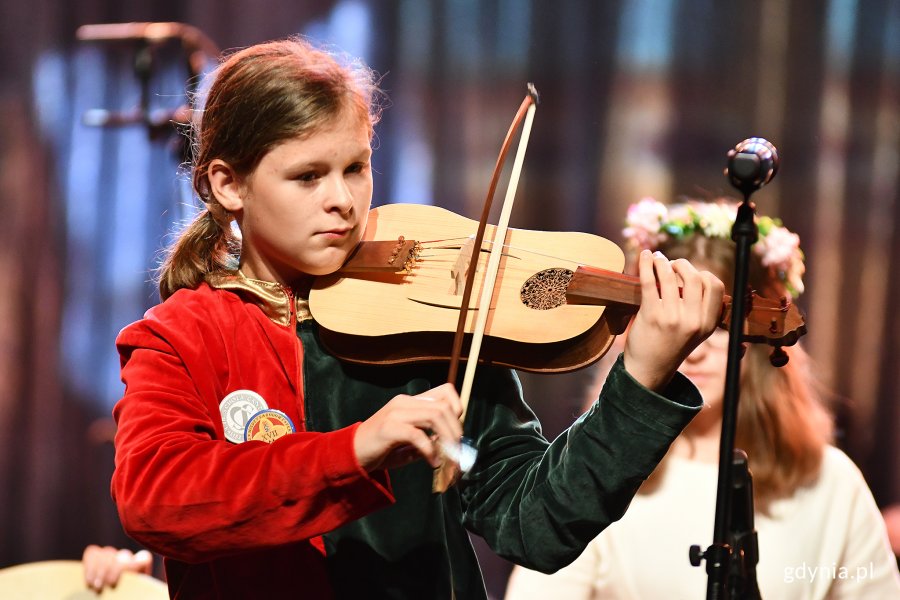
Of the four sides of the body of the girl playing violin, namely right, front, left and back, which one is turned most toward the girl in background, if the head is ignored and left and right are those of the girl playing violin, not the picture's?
left

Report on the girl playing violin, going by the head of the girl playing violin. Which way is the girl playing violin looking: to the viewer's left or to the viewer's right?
to the viewer's right

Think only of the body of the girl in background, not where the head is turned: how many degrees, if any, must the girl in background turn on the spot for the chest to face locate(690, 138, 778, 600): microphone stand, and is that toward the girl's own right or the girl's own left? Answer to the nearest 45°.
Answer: approximately 45° to the girl's own left

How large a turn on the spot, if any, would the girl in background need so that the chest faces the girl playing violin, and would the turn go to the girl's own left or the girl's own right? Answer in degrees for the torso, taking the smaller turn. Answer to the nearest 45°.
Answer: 0° — they already face them
